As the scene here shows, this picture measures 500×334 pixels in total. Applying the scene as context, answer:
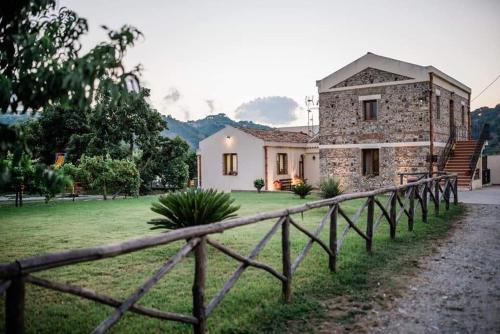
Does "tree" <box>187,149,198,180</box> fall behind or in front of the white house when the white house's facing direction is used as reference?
behind

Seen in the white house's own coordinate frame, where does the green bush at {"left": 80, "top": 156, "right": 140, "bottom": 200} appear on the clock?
The green bush is roughly at 3 o'clock from the white house.

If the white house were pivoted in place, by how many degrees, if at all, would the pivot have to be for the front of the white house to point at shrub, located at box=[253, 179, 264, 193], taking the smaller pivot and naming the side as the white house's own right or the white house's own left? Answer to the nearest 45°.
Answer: approximately 45° to the white house's own right

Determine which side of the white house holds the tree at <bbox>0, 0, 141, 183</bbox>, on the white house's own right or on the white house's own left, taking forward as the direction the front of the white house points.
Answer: on the white house's own right

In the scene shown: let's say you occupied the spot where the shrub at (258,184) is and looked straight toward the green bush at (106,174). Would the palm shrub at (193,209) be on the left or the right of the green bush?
left

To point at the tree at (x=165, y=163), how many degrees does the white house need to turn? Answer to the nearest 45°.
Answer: approximately 135° to its right

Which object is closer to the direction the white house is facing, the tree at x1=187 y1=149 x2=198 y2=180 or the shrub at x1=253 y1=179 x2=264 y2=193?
the shrub

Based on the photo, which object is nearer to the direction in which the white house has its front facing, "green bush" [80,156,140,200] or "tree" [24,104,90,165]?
the green bush

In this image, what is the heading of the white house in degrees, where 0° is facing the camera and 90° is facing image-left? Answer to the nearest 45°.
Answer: approximately 315°
